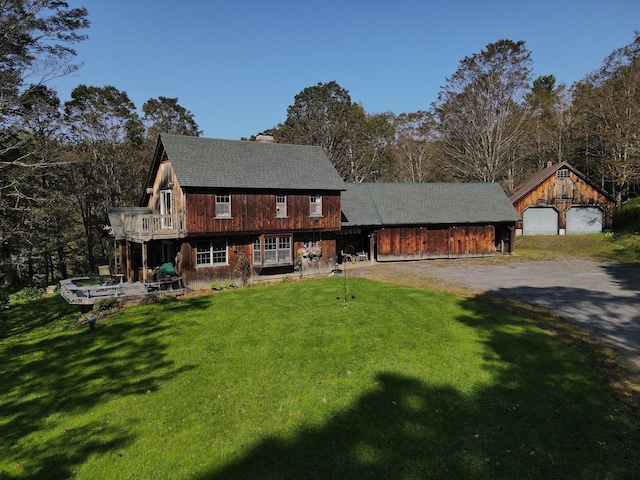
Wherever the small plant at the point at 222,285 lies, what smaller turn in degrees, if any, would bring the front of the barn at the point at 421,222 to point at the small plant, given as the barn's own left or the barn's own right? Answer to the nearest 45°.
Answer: approximately 45° to the barn's own right

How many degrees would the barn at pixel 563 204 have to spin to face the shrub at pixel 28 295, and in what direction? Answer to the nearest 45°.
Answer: approximately 45° to its right

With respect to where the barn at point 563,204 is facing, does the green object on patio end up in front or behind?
in front

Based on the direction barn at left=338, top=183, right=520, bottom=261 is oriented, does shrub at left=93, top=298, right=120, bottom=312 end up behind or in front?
in front

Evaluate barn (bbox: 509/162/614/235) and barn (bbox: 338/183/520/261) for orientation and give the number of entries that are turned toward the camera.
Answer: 2

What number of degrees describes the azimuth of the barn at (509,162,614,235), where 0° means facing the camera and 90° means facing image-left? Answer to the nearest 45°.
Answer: approximately 0°

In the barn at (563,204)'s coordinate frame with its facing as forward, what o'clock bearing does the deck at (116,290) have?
The deck is roughly at 1 o'clock from the barn.
